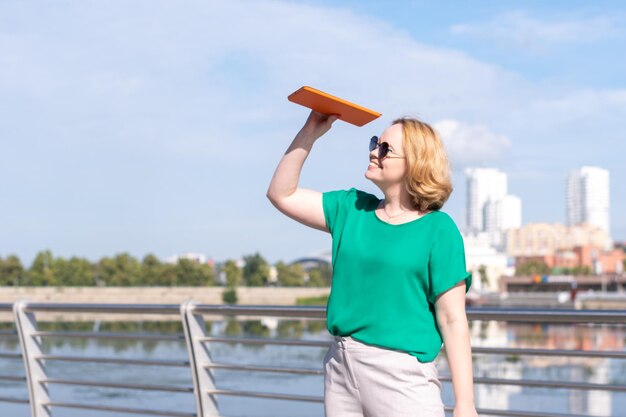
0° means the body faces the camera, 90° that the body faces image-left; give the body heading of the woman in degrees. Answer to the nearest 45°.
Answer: approximately 45°
